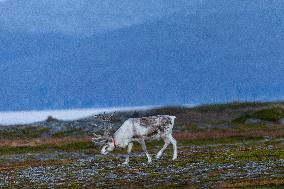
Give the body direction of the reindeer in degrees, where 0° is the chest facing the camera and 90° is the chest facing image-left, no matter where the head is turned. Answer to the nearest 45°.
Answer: approximately 90°
